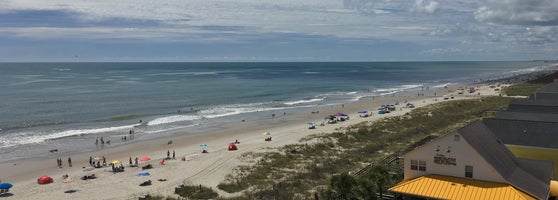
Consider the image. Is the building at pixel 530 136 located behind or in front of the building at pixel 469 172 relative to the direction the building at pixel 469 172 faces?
behind

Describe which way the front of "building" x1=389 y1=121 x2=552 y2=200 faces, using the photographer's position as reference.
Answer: facing the viewer and to the left of the viewer

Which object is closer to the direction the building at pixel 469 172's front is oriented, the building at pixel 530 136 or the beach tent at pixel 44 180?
the beach tent

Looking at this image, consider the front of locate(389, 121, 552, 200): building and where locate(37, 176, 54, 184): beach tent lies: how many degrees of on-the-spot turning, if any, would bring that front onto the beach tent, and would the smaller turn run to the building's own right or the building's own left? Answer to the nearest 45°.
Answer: approximately 45° to the building's own right
